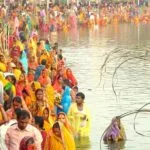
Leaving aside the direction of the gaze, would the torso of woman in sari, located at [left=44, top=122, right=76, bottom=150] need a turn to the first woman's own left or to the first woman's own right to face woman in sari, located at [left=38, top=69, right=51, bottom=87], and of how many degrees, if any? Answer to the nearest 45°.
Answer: approximately 135° to the first woman's own right

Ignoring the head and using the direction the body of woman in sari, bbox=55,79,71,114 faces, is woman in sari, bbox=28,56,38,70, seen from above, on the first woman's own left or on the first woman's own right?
on the first woman's own right

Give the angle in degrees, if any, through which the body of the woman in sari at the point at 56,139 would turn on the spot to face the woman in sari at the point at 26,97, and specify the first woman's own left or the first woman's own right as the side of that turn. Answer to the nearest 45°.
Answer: approximately 135° to the first woman's own right
